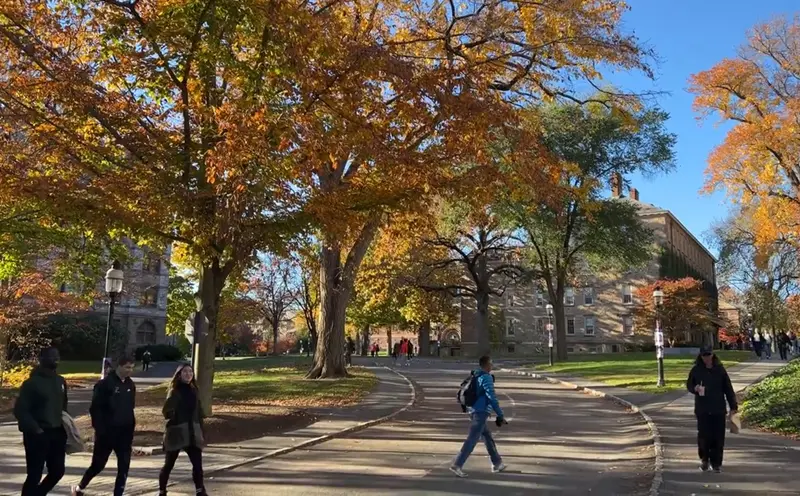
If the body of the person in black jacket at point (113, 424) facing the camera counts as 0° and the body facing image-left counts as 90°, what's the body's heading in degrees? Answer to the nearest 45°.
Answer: approximately 315°

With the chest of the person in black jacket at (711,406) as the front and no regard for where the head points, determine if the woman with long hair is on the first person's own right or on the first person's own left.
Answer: on the first person's own right

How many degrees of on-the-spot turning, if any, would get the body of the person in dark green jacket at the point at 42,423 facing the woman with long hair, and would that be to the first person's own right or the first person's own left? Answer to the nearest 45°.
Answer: approximately 45° to the first person's own left

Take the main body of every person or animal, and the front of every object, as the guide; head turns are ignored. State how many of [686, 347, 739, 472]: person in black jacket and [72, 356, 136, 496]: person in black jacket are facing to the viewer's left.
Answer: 0

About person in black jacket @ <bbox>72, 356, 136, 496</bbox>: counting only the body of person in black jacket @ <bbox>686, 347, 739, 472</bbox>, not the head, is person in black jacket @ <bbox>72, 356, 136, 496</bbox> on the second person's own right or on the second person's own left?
on the second person's own right

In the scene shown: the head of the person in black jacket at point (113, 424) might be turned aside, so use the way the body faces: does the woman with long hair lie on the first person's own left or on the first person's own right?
on the first person's own left

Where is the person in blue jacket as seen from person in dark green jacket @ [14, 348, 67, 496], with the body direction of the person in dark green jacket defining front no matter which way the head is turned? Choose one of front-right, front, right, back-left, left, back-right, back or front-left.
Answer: front-left

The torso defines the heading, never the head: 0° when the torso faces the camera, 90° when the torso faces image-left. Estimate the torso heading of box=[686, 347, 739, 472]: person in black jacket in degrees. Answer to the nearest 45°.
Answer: approximately 0°
